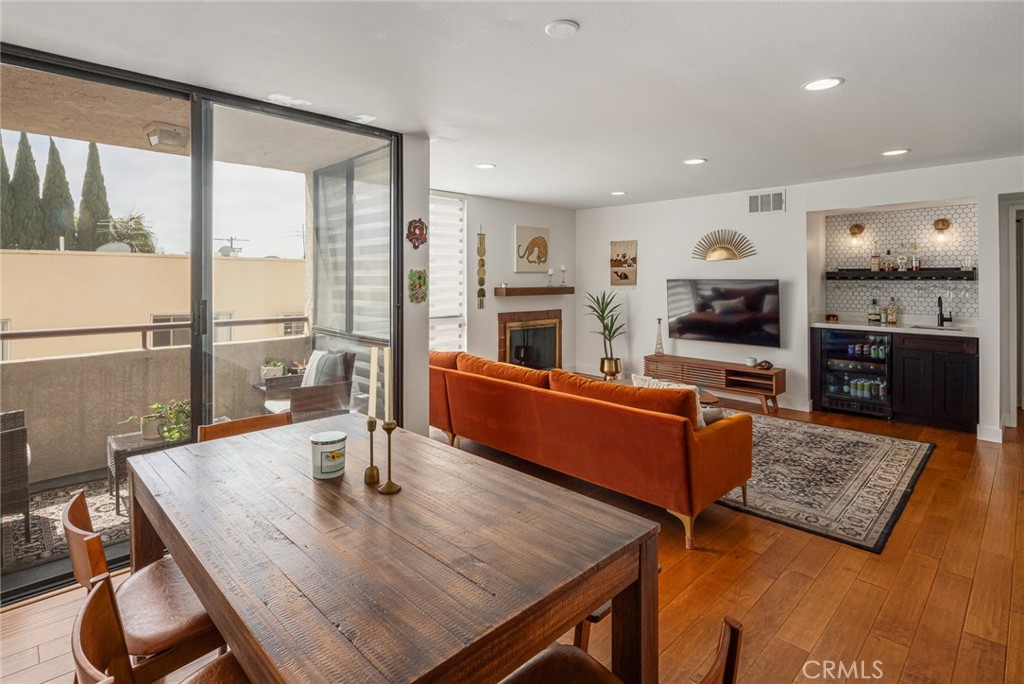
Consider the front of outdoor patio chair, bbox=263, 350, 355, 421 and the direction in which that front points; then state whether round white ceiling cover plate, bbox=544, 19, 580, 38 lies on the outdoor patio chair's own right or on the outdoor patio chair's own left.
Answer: on the outdoor patio chair's own left

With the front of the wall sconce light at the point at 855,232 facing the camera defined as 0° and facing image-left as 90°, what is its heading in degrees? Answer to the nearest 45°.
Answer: approximately 45°

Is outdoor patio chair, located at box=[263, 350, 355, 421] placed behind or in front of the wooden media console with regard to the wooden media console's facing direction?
in front

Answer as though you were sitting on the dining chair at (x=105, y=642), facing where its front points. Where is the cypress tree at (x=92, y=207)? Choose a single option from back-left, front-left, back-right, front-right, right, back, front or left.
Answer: left

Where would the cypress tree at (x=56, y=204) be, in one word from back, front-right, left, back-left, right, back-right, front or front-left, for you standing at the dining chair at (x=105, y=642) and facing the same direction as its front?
left

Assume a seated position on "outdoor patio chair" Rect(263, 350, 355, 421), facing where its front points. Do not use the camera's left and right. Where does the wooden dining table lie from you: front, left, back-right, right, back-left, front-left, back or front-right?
front-left

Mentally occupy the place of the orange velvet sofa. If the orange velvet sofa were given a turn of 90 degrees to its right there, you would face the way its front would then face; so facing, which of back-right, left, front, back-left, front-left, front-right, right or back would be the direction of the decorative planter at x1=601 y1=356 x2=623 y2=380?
back-left

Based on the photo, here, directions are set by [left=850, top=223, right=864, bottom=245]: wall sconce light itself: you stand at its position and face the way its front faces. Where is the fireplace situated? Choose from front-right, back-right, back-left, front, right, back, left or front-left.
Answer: front-right

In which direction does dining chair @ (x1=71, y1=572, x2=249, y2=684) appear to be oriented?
to the viewer's right
